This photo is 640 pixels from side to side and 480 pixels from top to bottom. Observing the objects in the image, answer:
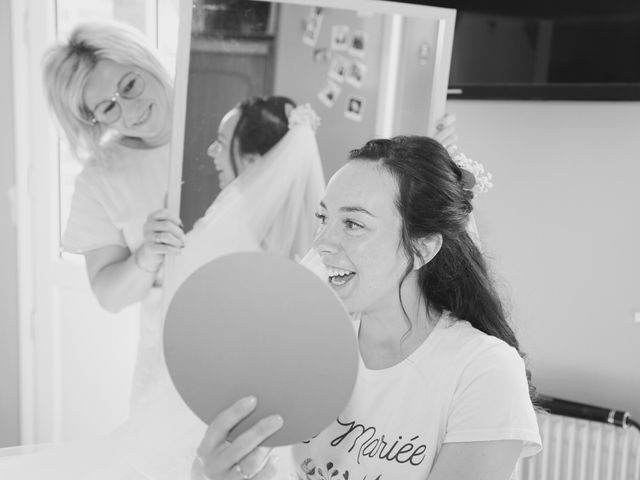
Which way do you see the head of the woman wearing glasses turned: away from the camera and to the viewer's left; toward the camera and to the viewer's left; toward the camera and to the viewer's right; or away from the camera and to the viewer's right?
toward the camera and to the viewer's right

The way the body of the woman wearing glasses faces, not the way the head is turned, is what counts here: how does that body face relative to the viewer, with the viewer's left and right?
facing the viewer and to the right of the viewer

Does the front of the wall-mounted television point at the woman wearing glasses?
no

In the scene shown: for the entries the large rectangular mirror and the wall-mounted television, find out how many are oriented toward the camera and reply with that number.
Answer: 2

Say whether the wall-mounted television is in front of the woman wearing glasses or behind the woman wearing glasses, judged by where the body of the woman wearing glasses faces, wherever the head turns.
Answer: in front

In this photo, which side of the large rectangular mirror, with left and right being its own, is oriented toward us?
front

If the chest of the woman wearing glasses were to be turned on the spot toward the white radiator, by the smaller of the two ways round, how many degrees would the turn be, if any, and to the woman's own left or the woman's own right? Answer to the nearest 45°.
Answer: approximately 45° to the woman's own left

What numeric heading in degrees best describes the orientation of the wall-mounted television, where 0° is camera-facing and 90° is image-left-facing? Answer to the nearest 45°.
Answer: approximately 0°

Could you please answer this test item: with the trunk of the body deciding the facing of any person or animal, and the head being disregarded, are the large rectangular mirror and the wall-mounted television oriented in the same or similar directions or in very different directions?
same or similar directions
